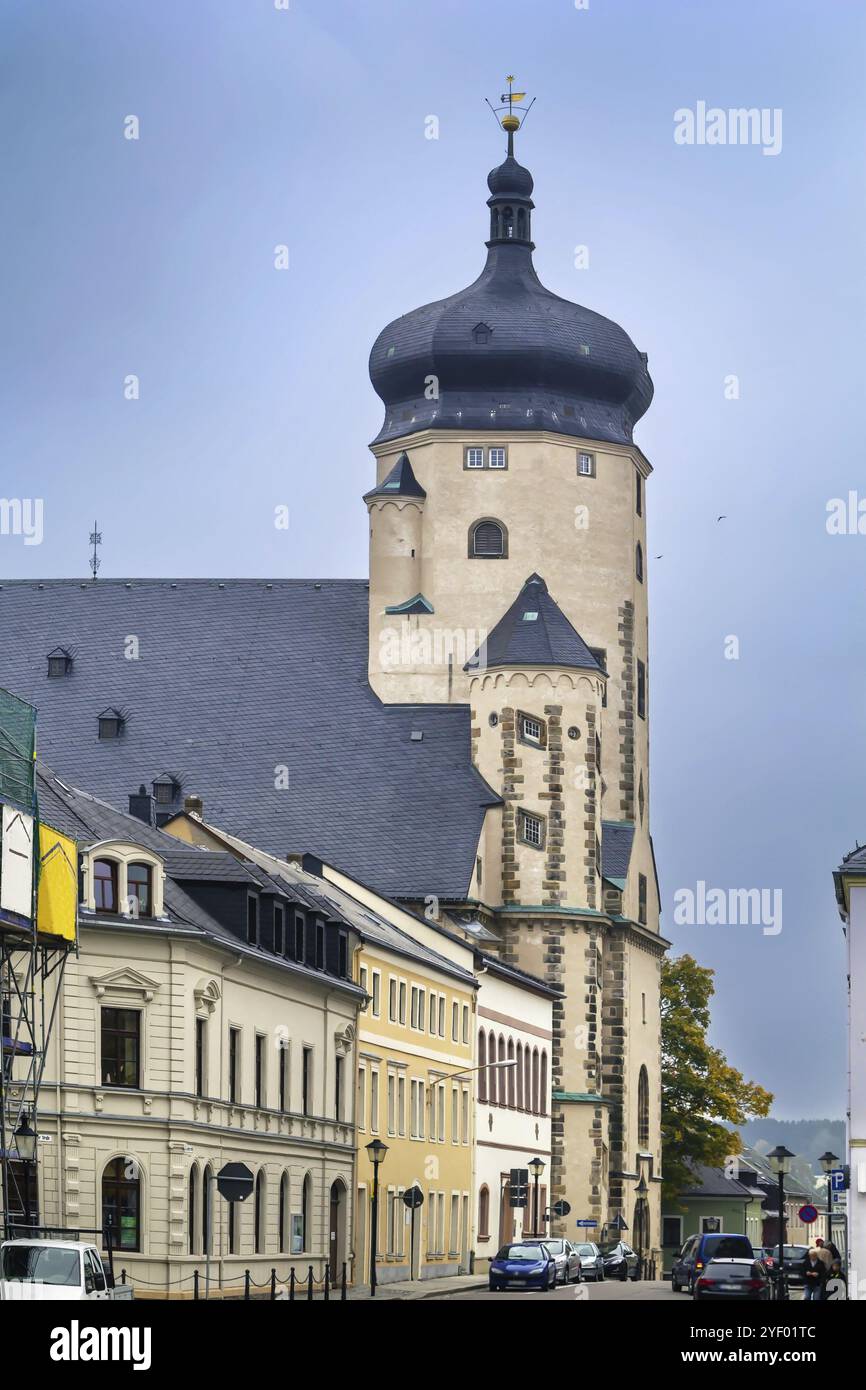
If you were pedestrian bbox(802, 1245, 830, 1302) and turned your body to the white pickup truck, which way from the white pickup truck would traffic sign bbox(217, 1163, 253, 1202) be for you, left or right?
right

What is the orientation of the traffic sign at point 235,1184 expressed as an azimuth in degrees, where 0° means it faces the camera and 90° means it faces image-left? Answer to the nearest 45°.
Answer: approximately 180°

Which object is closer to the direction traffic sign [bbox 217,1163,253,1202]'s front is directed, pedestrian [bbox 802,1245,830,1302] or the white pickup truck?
the pedestrian

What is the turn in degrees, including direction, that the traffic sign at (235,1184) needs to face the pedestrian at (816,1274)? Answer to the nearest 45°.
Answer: approximately 90° to its right

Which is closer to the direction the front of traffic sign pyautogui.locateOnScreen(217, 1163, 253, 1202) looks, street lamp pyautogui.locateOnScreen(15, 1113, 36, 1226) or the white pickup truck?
the street lamp

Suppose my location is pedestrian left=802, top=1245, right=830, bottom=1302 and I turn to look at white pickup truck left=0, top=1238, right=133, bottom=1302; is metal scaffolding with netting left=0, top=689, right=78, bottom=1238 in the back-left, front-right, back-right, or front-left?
front-right

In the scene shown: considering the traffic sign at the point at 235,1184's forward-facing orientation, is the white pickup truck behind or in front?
behind

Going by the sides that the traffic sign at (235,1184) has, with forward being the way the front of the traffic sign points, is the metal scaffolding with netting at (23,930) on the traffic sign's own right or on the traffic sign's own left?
on the traffic sign's own left

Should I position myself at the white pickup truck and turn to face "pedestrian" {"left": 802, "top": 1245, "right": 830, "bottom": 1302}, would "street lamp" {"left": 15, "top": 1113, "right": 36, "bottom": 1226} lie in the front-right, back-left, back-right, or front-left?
front-left
